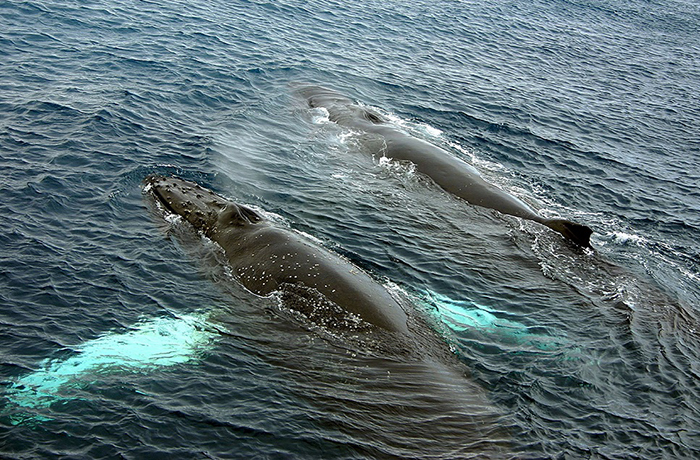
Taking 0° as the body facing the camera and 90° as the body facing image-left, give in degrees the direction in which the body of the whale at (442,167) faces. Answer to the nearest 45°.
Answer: approximately 135°
